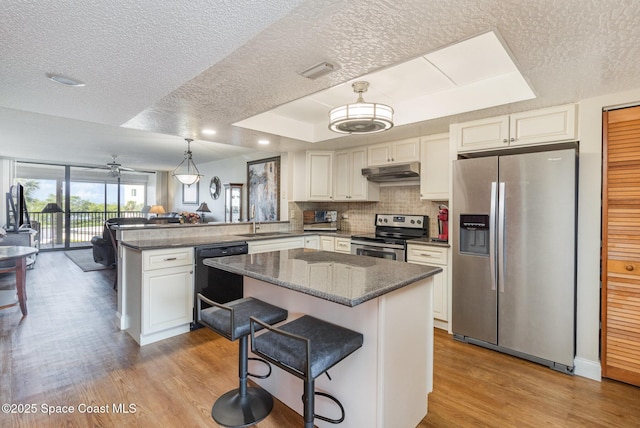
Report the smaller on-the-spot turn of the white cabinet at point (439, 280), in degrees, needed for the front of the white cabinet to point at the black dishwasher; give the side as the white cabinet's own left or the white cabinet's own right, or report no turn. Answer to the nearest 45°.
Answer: approximately 45° to the white cabinet's own right

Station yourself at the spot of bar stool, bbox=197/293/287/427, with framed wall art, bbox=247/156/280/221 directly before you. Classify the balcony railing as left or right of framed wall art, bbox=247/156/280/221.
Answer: left

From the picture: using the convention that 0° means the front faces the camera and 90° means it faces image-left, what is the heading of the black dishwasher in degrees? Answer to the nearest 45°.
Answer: approximately 315°

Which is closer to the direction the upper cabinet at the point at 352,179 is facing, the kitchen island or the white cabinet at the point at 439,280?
the kitchen island

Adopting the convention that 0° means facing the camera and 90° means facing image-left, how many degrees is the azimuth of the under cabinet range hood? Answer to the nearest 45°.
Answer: approximately 45°

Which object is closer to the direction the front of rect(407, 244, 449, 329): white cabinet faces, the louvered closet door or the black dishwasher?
the black dishwasher

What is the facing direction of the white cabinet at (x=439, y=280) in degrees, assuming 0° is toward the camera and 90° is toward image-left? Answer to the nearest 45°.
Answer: approximately 45°
